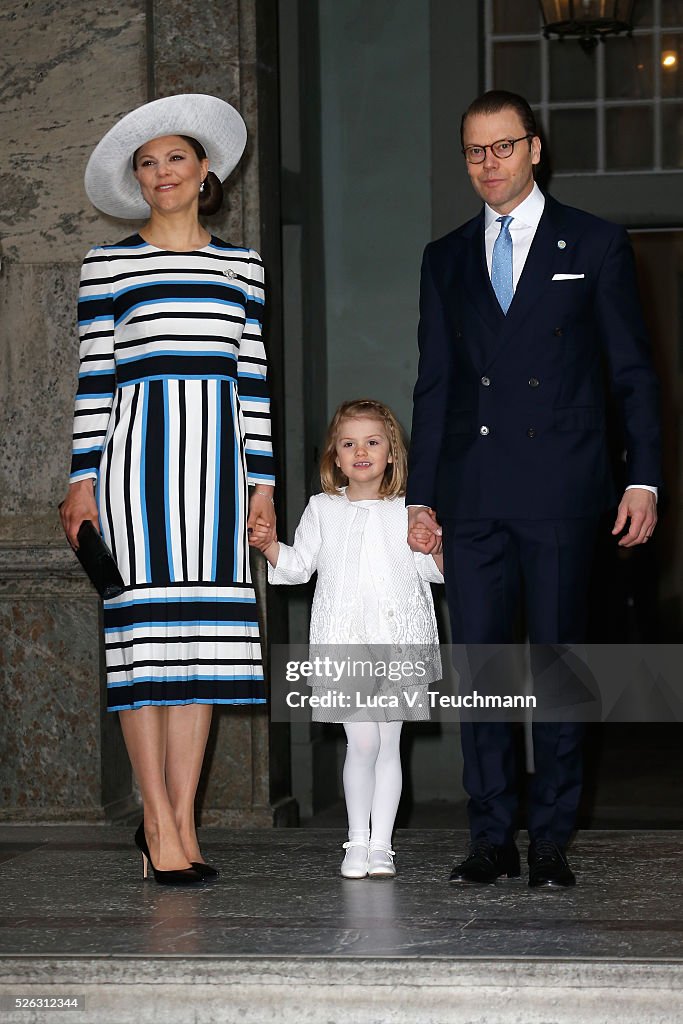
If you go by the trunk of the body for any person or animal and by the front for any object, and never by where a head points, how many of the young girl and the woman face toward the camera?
2

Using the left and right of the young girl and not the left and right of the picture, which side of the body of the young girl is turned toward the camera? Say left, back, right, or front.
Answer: front

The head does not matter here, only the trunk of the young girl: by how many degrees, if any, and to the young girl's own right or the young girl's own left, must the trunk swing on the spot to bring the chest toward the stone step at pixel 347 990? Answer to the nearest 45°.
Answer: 0° — they already face it

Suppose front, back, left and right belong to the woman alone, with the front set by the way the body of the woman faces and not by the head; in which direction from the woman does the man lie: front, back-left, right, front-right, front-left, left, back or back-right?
left
